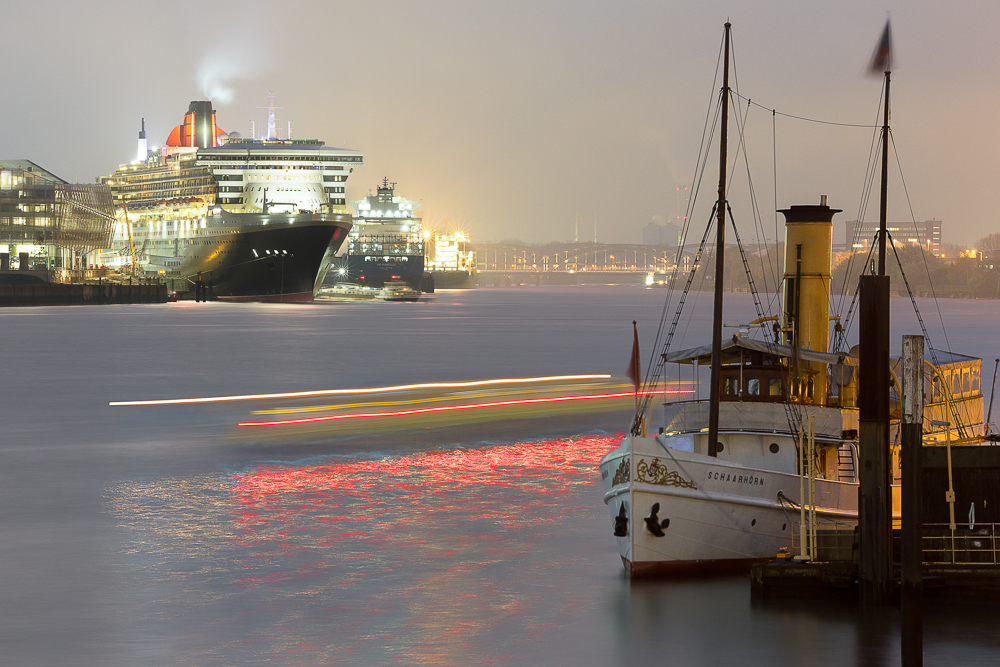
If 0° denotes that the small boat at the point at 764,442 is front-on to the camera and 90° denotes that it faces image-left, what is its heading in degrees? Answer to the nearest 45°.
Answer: approximately 45°

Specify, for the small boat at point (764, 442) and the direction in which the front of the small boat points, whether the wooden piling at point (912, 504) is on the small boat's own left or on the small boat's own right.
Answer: on the small boat's own left

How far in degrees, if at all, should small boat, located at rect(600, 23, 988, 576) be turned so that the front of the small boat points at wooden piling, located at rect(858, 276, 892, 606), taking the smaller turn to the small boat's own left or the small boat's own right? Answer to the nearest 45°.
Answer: approximately 90° to the small boat's own left
